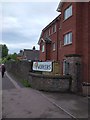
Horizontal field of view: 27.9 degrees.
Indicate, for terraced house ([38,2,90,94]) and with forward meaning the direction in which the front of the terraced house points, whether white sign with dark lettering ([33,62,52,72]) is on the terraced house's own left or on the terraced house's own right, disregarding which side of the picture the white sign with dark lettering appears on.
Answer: on the terraced house's own right

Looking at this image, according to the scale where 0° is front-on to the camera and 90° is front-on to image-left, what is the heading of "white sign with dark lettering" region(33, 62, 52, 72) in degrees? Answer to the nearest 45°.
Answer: approximately 0°

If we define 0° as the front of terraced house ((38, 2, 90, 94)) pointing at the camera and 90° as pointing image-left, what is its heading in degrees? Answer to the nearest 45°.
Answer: approximately 45°
